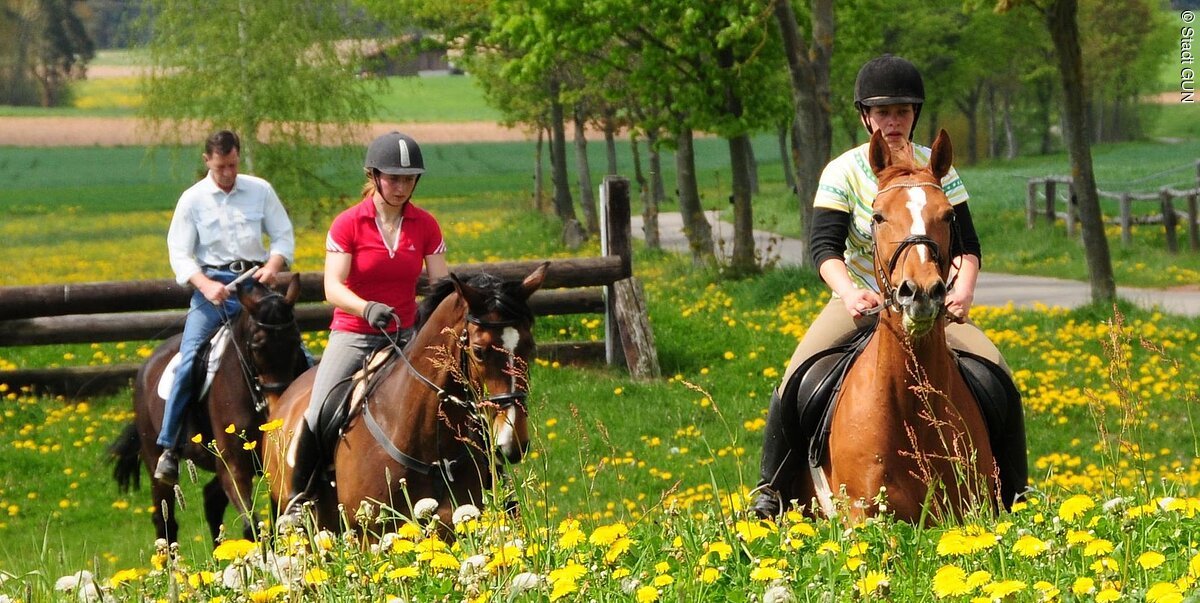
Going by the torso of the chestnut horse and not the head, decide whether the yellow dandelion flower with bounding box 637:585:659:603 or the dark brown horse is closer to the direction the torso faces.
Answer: the yellow dandelion flower

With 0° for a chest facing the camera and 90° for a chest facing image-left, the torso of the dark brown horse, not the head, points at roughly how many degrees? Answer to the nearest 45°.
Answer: approximately 315°

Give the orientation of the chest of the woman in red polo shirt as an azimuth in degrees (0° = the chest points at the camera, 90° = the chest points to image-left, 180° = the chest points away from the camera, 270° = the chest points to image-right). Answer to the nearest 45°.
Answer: approximately 315°

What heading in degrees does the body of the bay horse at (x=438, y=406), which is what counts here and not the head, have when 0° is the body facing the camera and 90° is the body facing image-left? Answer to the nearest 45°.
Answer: approximately 315°

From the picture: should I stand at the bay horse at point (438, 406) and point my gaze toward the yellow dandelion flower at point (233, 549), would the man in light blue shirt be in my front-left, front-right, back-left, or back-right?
back-right

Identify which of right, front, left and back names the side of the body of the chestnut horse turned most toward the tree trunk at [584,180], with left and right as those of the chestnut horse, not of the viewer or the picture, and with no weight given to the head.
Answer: back

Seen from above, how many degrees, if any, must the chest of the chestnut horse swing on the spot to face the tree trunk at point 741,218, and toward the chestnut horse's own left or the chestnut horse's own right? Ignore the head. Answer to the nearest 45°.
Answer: approximately 180°

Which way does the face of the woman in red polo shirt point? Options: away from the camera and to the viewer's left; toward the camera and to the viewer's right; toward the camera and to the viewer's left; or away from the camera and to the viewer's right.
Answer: toward the camera and to the viewer's right

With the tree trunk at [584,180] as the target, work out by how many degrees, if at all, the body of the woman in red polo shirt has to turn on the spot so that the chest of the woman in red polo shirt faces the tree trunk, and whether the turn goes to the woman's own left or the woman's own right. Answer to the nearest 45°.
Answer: approximately 135° to the woman's own left

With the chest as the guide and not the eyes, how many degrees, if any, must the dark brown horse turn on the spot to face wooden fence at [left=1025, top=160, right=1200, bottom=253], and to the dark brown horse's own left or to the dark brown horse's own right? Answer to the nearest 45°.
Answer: approximately 90° to the dark brown horse's own left
